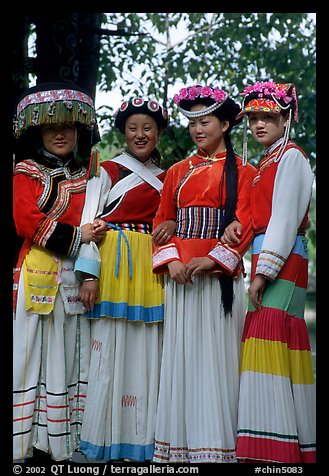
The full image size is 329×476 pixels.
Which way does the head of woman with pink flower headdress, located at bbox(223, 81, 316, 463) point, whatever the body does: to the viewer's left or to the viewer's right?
to the viewer's left

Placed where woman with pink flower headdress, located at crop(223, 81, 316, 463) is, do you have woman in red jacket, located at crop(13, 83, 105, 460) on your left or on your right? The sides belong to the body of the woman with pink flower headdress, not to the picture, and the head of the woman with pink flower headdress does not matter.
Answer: on your right

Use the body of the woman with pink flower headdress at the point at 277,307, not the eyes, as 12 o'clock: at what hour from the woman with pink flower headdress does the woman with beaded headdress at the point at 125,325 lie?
The woman with beaded headdress is roughly at 2 o'clock from the woman with pink flower headdress.

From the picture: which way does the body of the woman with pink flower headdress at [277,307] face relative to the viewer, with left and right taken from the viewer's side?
facing the viewer and to the left of the viewer
